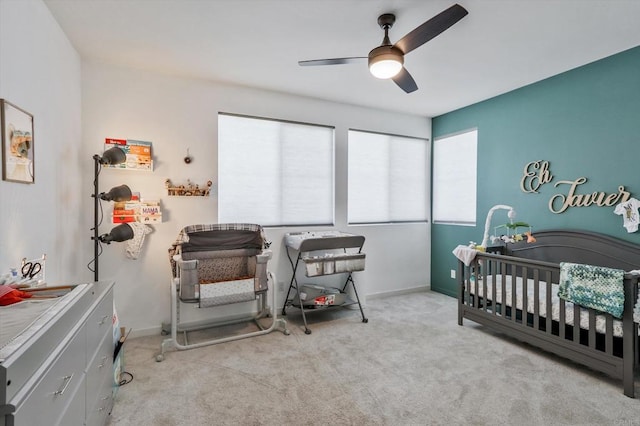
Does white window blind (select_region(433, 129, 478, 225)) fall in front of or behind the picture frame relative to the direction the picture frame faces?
in front

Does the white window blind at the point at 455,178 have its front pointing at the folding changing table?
yes

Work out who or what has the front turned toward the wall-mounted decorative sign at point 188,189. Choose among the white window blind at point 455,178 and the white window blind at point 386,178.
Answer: the white window blind at point 455,178

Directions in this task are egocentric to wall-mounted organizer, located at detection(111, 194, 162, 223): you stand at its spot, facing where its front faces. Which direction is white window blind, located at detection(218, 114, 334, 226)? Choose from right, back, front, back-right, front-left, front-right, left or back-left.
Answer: left

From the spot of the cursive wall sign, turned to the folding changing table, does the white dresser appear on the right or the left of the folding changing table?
left

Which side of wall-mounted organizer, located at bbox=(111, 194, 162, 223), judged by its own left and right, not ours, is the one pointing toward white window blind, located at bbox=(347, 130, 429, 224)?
left

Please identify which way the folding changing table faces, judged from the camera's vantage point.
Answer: facing the viewer and to the right of the viewer

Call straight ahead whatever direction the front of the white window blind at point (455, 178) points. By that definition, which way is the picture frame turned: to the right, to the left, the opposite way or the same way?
the opposite way

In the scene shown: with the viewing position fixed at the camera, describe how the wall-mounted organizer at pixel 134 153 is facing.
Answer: facing the viewer

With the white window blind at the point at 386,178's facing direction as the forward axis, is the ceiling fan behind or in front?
in front

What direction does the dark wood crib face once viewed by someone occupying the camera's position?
facing the viewer and to the left of the viewer

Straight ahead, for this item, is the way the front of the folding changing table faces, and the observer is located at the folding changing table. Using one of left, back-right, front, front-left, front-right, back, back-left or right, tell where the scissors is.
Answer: right

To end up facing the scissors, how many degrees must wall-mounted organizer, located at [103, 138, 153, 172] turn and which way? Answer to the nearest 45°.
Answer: approximately 45° to its right

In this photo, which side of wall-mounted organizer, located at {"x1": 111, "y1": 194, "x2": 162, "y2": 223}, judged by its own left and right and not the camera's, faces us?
front
